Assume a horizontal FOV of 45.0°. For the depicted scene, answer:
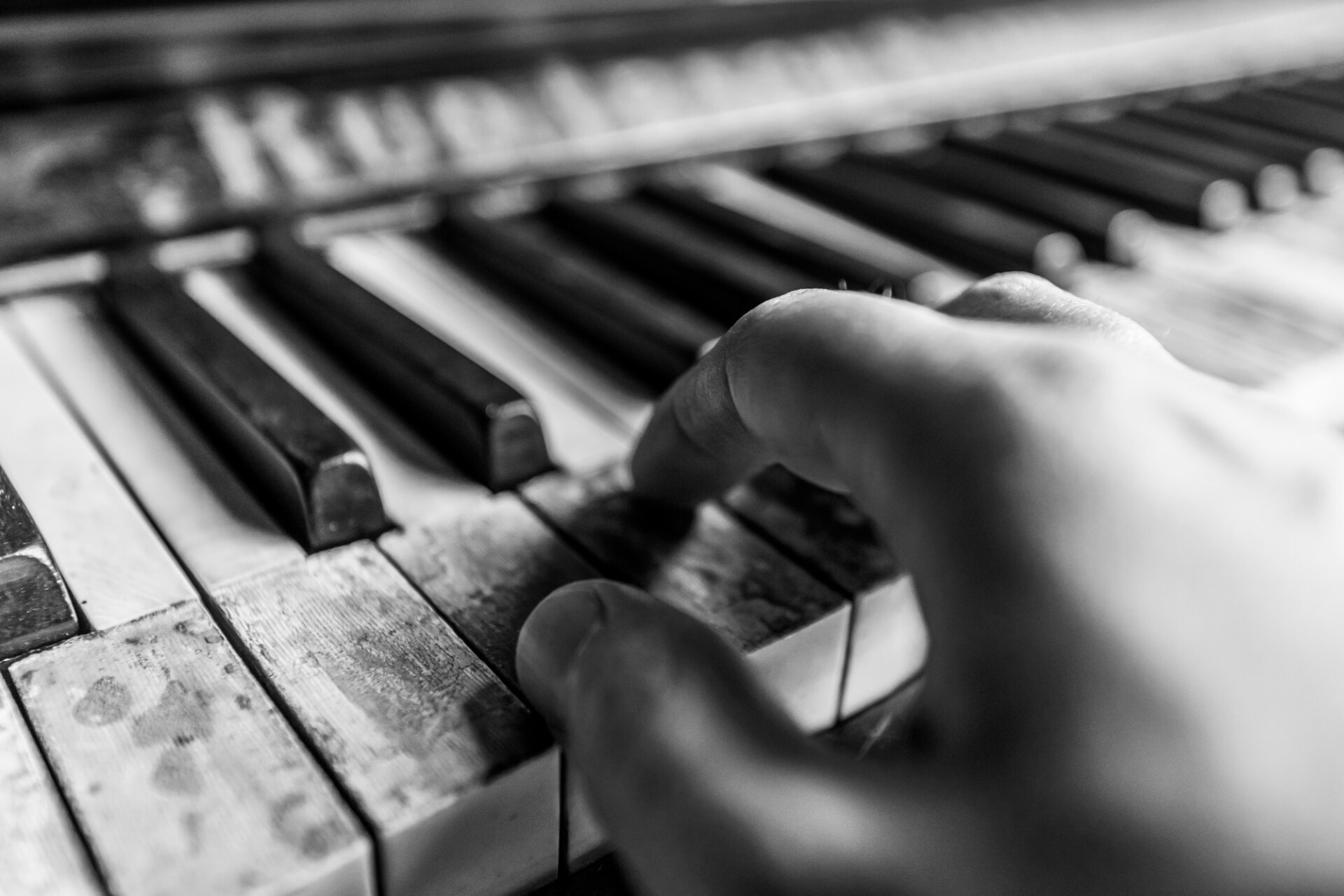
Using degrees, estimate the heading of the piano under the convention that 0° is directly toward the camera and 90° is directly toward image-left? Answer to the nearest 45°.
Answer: approximately 315°
